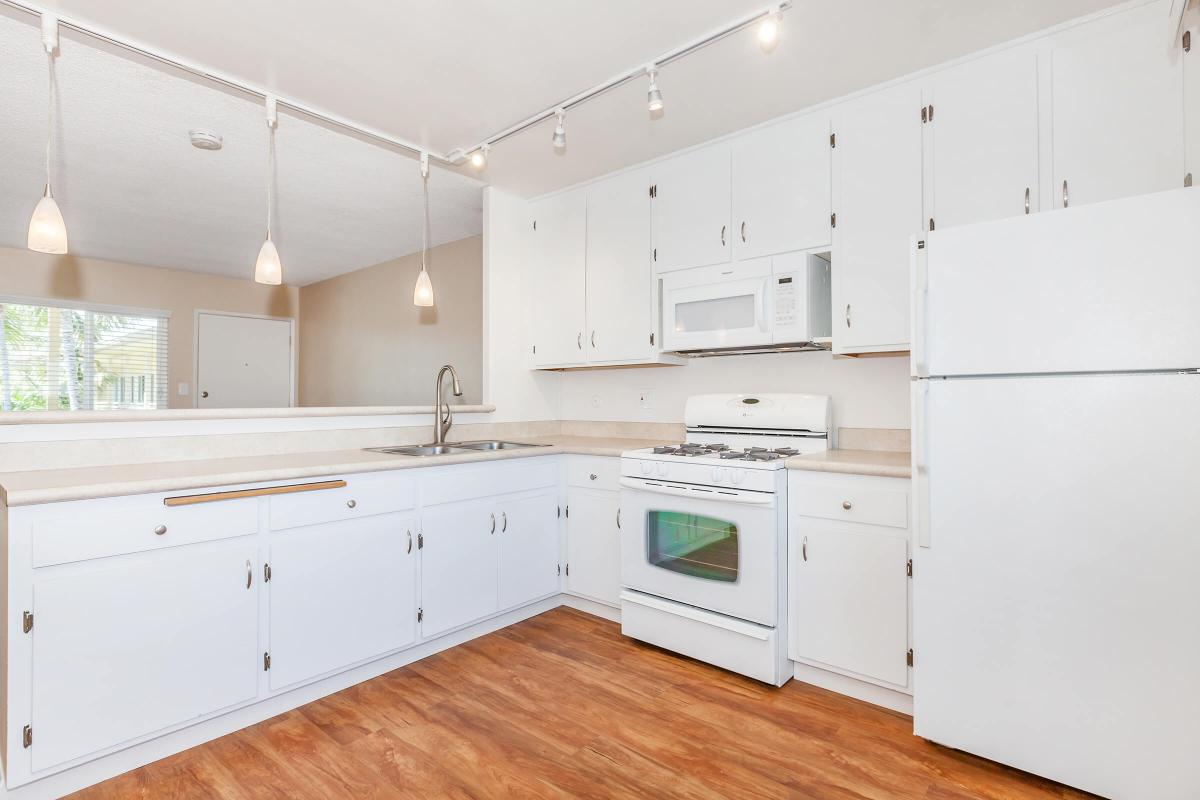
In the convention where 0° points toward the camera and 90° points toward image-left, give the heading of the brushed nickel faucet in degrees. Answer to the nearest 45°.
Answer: approximately 315°

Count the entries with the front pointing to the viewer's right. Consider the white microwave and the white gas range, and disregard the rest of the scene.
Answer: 0

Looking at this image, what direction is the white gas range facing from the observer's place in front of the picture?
facing the viewer and to the left of the viewer

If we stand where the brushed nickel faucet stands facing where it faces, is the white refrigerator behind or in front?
in front

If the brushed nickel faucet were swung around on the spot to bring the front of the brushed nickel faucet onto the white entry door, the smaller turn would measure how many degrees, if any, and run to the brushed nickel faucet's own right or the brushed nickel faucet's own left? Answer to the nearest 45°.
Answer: approximately 180°

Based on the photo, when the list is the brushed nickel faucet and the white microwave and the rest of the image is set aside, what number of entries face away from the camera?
0

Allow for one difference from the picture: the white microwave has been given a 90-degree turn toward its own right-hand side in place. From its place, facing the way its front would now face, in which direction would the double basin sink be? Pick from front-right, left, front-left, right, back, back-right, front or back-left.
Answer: front-left

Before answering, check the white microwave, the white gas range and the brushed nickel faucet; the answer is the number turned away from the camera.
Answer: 0

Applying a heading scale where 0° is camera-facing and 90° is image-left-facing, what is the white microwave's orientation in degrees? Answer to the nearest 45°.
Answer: approximately 45°

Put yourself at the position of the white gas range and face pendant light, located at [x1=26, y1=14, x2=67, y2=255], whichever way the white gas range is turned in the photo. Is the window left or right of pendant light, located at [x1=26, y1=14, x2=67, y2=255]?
right
